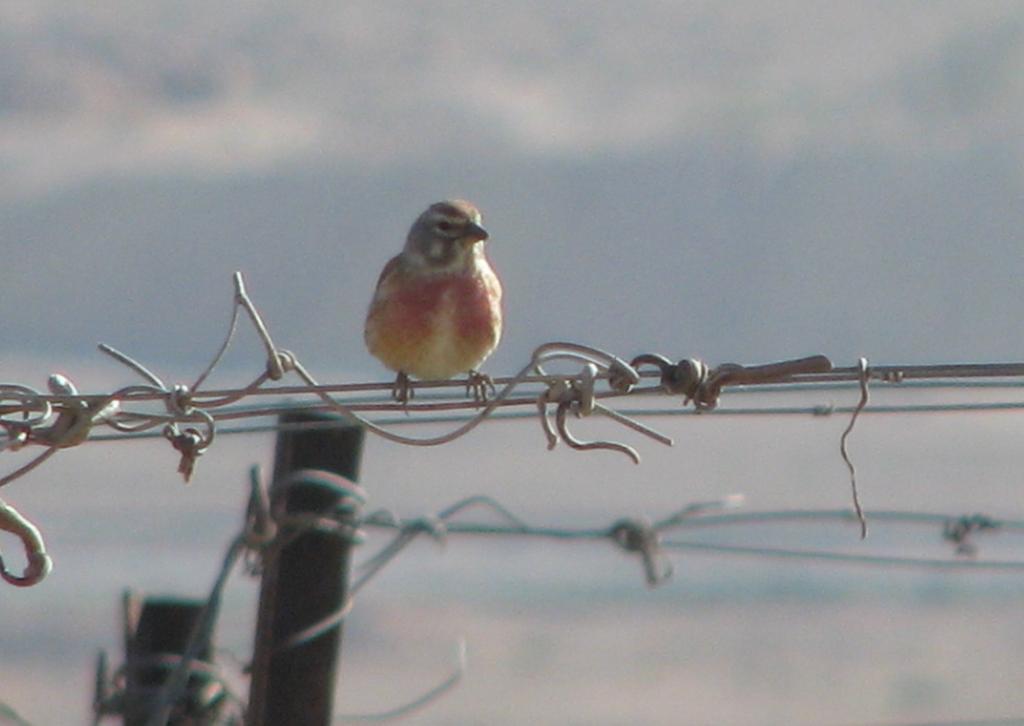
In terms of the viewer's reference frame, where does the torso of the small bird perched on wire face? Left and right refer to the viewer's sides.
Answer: facing the viewer
